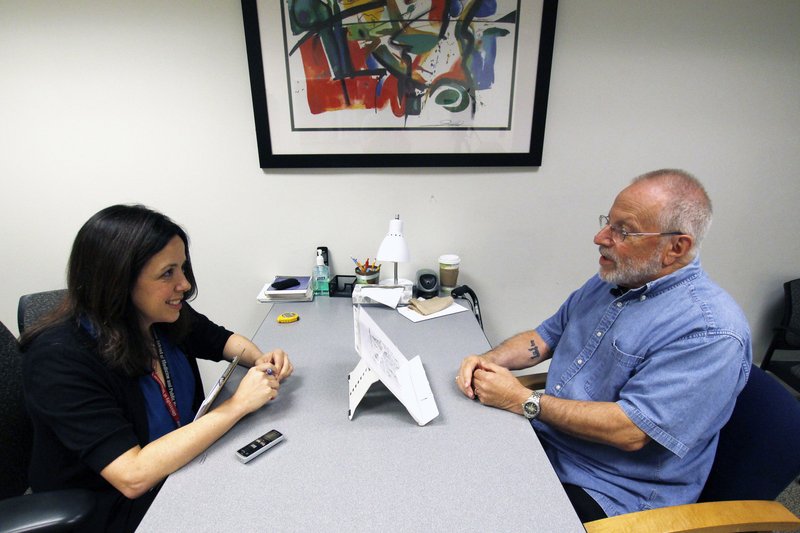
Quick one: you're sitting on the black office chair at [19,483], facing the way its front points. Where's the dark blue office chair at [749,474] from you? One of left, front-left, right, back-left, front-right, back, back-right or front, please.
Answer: front-right

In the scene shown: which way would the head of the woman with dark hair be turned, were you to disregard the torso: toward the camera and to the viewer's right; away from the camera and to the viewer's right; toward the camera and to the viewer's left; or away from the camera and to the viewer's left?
toward the camera and to the viewer's right

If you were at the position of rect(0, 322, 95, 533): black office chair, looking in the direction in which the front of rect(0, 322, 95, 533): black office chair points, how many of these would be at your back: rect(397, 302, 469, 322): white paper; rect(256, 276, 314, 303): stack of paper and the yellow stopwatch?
0

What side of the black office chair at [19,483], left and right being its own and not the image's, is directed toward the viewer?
right

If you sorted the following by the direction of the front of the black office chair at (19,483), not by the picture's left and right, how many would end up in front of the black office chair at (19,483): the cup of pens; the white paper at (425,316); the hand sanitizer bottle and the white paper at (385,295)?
4

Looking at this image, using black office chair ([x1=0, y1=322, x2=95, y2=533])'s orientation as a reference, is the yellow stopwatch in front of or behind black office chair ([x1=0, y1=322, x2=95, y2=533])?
in front

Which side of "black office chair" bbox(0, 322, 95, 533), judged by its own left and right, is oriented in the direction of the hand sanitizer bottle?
front

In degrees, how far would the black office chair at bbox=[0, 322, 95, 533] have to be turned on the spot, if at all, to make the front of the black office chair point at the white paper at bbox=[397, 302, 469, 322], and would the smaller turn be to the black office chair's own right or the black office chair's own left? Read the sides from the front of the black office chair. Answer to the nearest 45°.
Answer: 0° — it already faces it

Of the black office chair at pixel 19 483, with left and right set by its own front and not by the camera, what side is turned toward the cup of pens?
left

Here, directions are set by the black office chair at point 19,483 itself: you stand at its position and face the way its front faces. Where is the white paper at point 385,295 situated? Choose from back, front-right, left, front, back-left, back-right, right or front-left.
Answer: front

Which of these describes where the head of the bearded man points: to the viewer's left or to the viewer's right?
to the viewer's left

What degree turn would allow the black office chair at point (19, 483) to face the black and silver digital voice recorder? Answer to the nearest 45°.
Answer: approximately 45° to its right

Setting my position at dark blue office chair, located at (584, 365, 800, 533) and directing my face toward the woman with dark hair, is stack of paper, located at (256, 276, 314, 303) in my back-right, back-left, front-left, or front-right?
front-right
